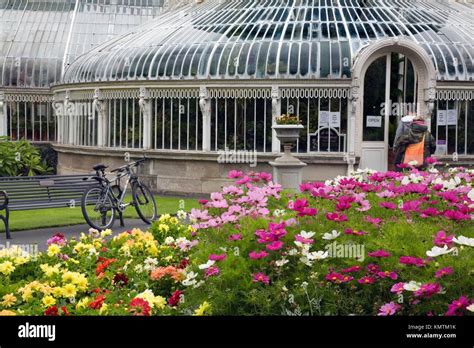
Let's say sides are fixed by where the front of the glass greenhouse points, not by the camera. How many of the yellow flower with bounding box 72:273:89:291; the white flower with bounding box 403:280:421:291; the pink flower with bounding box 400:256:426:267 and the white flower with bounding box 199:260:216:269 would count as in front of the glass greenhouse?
4

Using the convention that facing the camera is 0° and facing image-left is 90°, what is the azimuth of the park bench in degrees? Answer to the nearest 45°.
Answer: approximately 315°

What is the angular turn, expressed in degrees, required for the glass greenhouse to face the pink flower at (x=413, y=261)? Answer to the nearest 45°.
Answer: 0° — it already faces it

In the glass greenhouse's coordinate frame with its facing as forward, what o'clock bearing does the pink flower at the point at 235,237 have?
The pink flower is roughly at 12 o'clock from the glass greenhouse.

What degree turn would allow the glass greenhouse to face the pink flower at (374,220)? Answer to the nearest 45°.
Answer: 0° — it already faces it

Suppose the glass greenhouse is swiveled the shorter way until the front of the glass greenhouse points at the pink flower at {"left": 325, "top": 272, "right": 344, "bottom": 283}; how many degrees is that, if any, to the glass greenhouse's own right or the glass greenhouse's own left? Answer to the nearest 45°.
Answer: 0° — it already faces it

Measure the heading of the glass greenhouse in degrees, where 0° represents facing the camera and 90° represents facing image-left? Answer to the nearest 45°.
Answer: approximately 0°

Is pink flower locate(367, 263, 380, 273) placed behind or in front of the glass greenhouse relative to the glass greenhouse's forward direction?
in front

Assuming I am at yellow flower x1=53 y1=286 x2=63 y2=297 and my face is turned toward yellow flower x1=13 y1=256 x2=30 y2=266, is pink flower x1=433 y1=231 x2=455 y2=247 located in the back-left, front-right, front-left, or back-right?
back-right

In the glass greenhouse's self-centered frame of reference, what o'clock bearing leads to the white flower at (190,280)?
The white flower is roughly at 12 o'clock from the glass greenhouse.

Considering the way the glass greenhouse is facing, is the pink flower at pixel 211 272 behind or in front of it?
in front

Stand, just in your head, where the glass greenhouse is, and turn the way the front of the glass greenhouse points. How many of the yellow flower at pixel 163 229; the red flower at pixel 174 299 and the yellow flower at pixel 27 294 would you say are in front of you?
3

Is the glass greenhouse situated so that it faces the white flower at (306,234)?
yes

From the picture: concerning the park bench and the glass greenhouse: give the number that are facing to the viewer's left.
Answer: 0

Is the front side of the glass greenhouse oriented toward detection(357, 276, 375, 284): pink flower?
yes
